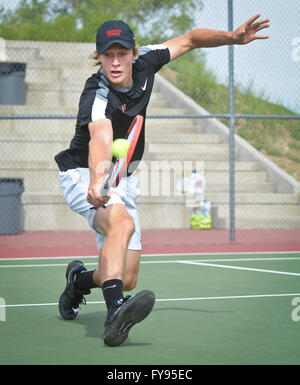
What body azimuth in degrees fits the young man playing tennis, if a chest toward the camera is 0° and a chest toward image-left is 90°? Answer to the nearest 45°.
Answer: approximately 315°

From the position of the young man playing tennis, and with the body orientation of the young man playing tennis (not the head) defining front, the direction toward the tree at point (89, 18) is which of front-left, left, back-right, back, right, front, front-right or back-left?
back-left
